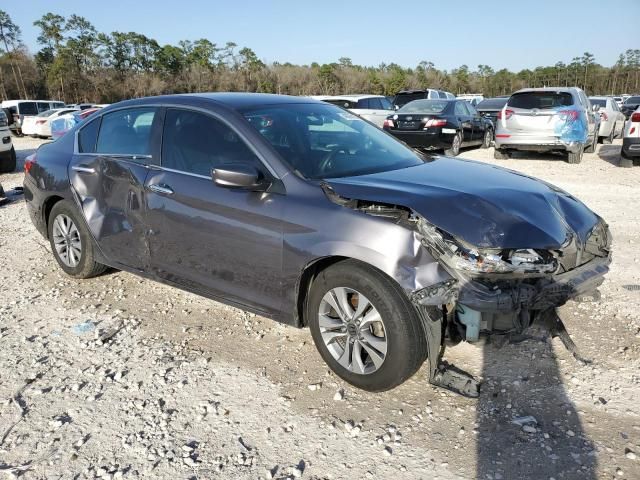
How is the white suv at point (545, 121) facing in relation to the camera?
away from the camera

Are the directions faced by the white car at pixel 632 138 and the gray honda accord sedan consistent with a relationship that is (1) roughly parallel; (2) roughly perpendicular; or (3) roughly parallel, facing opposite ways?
roughly perpendicular

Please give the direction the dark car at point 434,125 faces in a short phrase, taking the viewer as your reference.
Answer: facing away from the viewer and to the right of the viewer

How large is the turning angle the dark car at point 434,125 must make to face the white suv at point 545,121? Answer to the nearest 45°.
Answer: approximately 90° to its right

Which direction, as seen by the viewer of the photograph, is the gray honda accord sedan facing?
facing the viewer and to the right of the viewer

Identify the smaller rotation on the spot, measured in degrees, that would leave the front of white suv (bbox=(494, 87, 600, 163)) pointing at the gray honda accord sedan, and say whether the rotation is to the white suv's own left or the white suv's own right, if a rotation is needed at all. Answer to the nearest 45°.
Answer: approximately 180°

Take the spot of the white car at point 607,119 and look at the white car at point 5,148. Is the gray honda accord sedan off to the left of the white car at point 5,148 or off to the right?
left

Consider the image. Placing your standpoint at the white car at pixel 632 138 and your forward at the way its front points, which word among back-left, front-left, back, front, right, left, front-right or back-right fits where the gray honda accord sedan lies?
back

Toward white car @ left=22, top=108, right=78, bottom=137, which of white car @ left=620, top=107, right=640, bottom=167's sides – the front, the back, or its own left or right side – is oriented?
left

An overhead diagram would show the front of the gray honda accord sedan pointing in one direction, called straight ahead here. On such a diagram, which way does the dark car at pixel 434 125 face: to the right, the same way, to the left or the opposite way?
to the left

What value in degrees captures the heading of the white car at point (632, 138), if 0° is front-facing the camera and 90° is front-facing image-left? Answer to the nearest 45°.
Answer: approximately 180°

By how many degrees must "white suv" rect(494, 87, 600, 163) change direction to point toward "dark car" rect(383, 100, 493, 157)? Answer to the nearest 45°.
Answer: approximately 90° to its left
